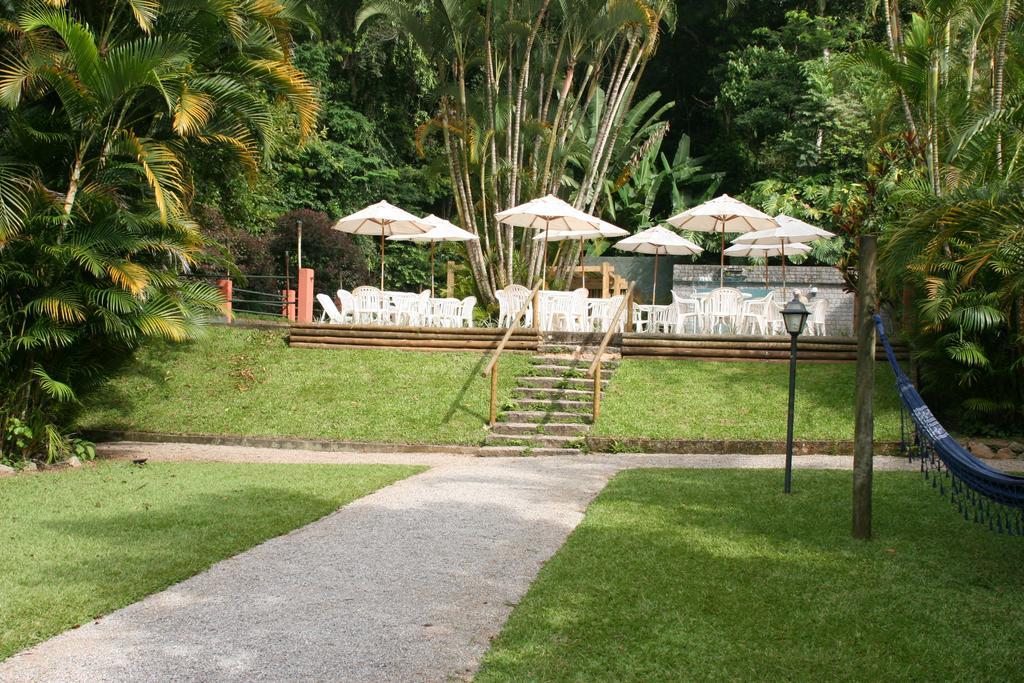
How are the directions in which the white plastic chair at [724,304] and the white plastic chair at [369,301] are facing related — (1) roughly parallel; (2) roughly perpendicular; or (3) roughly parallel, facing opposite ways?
roughly parallel

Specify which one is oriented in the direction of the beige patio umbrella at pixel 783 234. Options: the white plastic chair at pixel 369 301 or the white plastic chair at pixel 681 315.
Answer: the white plastic chair at pixel 681 315

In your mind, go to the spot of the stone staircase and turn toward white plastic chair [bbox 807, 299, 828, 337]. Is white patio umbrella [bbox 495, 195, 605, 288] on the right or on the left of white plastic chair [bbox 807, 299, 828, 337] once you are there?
left
